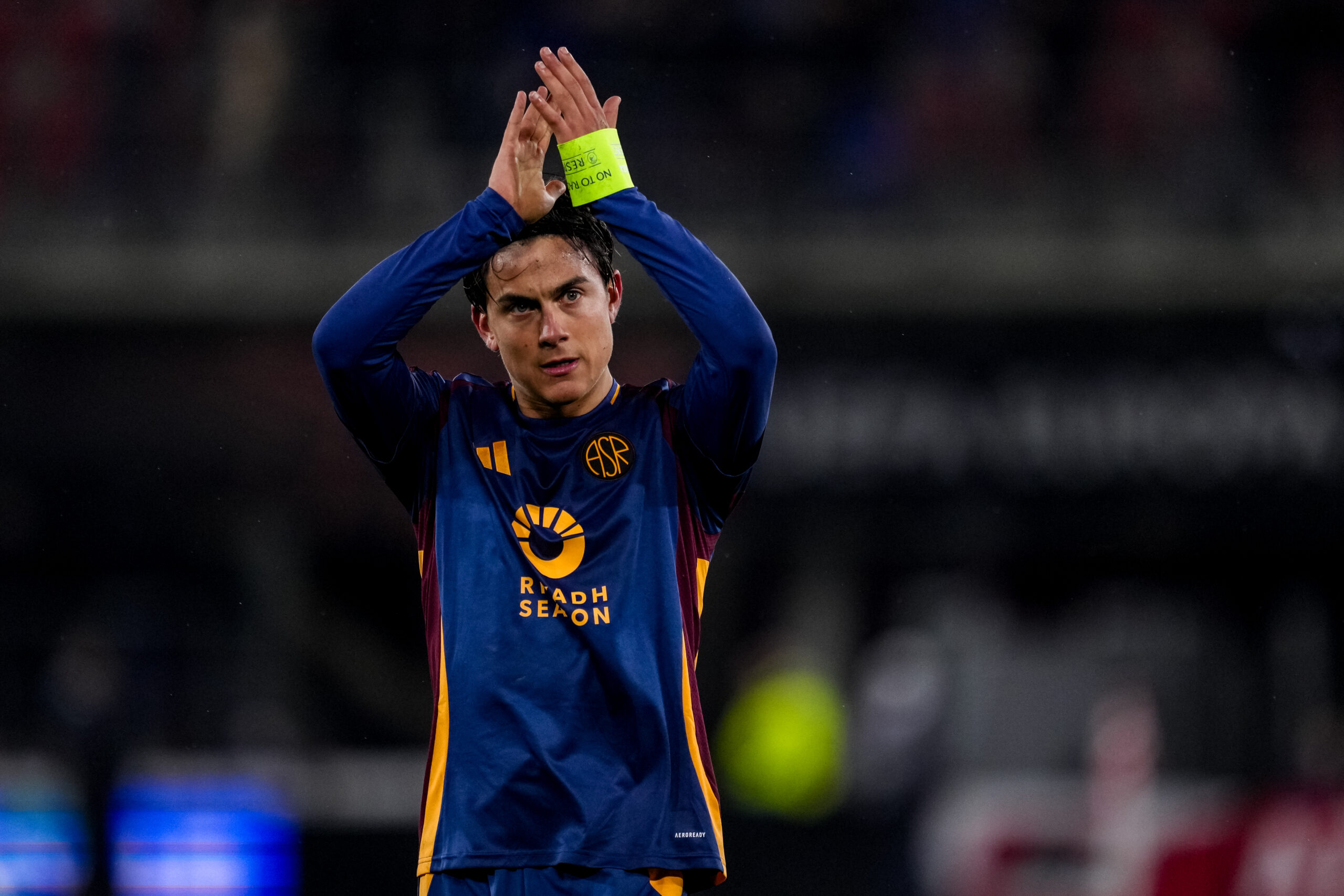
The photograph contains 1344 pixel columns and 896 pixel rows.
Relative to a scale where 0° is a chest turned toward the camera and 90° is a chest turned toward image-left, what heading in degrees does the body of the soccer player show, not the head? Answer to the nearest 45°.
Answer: approximately 0°
